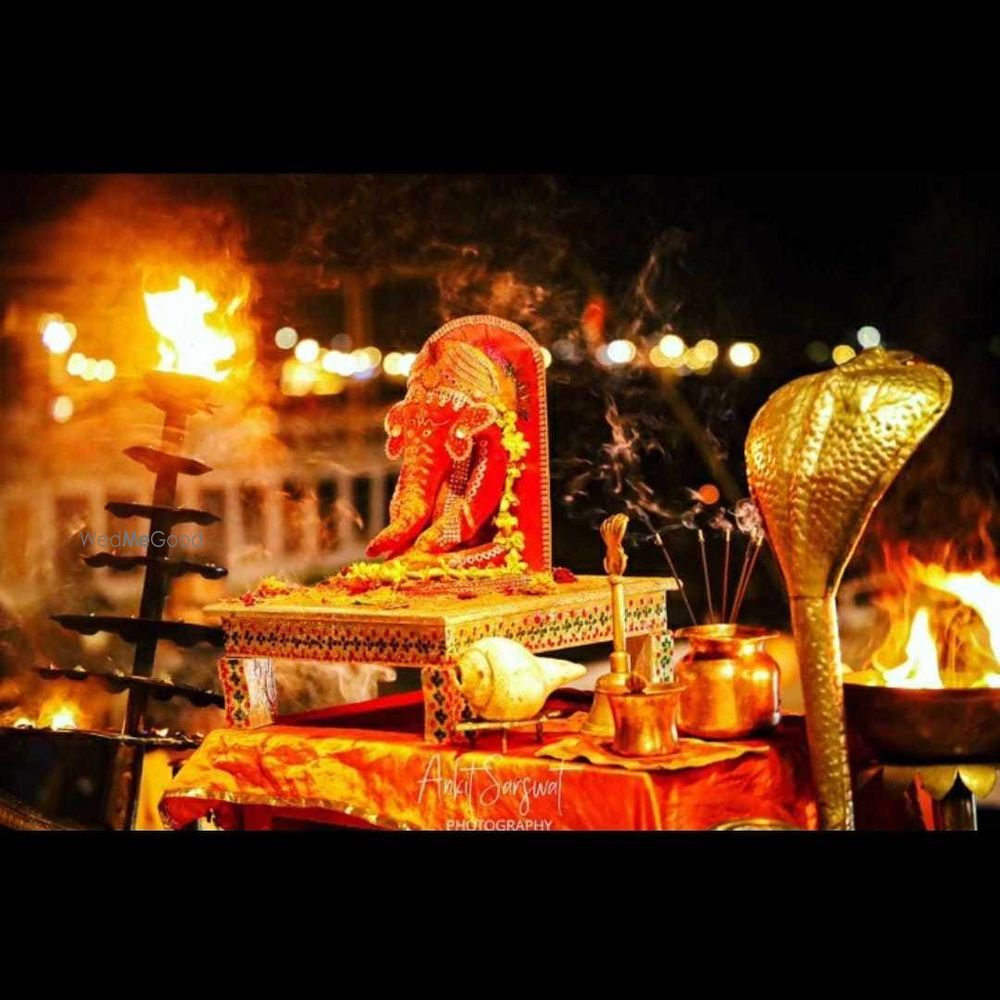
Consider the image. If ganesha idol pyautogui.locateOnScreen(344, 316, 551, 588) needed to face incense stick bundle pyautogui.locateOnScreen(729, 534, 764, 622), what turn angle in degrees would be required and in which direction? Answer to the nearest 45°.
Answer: approximately 135° to its left

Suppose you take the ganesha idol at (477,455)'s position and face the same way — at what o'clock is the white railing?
The white railing is roughly at 3 o'clock from the ganesha idol.

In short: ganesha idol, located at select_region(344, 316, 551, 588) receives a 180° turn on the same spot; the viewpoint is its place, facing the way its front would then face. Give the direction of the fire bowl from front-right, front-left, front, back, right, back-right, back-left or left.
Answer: right

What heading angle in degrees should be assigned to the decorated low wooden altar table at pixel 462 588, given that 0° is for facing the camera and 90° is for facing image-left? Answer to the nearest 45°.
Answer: approximately 45°

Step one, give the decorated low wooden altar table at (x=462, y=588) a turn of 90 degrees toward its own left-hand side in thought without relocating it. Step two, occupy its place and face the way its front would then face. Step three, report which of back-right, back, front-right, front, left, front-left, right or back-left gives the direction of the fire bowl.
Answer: front

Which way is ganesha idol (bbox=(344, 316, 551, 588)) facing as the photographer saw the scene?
facing the viewer and to the left of the viewer
